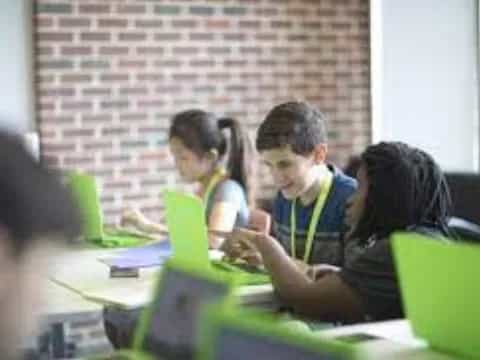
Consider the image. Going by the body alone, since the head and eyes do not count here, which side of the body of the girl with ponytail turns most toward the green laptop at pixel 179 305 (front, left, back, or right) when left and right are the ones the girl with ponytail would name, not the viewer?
left

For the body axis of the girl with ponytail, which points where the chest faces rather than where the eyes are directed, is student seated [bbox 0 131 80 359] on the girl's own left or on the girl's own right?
on the girl's own left

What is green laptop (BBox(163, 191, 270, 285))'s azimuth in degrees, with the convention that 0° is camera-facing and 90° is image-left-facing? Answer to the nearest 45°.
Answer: approximately 225°

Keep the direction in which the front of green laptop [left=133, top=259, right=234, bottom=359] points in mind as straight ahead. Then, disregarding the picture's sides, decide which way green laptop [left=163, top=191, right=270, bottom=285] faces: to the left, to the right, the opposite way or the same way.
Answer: the opposite way

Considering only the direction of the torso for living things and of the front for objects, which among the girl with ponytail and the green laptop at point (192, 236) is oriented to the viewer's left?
the girl with ponytail

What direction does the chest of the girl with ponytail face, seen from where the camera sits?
to the viewer's left

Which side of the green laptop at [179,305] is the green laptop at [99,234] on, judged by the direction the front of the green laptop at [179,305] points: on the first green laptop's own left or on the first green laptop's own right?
on the first green laptop's own right

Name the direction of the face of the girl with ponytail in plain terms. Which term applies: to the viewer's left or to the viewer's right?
to the viewer's left

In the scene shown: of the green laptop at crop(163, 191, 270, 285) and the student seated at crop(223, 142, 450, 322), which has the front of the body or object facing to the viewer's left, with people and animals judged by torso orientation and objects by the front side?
the student seated

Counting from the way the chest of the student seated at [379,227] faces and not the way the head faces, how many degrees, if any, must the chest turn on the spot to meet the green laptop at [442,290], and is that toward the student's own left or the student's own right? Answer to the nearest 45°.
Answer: approximately 90° to the student's own left

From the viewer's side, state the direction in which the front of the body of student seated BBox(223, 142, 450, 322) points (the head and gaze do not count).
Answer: to the viewer's left

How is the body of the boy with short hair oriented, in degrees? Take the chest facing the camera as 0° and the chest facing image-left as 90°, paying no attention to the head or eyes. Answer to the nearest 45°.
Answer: approximately 45°
